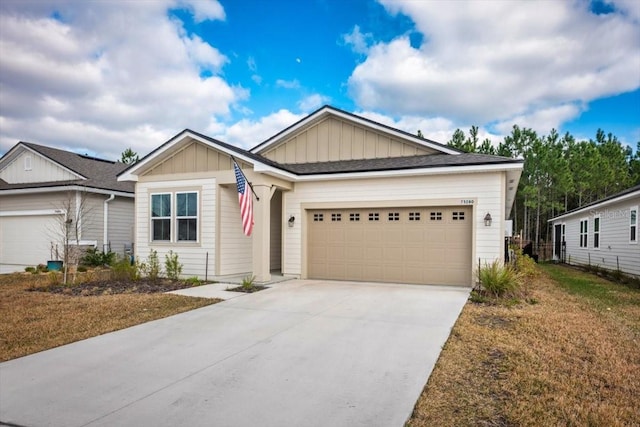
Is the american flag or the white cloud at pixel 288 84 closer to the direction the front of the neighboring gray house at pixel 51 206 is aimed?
the american flag

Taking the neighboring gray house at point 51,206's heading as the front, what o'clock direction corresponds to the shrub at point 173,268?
The shrub is roughly at 10 o'clock from the neighboring gray house.

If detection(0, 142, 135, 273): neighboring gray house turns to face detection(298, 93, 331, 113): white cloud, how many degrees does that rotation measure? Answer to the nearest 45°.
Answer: approximately 135° to its left

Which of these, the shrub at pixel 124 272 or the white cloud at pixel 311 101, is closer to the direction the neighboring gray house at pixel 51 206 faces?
the shrub

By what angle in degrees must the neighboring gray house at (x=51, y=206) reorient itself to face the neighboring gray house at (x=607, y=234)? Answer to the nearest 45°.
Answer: approximately 90° to its left

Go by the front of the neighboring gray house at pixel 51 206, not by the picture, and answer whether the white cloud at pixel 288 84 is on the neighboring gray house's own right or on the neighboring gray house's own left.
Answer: on the neighboring gray house's own left

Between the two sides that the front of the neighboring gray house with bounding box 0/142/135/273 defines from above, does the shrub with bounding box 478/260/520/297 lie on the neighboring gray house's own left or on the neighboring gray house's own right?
on the neighboring gray house's own left

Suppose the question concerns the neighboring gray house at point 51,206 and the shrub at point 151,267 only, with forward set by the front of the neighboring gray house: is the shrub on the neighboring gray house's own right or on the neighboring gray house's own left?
on the neighboring gray house's own left

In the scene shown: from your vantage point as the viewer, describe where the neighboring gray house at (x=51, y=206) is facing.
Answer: facing the viewer and to the left of the viewer
